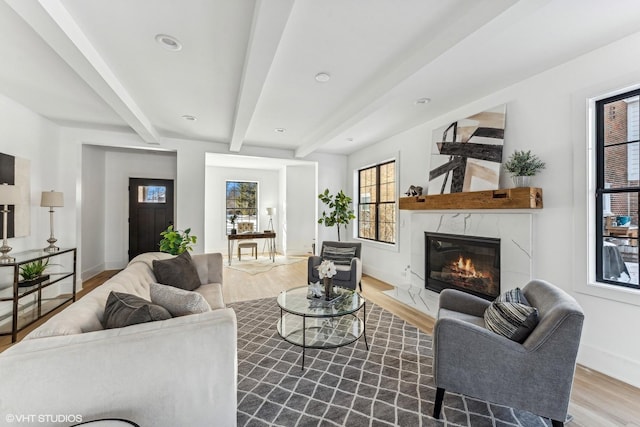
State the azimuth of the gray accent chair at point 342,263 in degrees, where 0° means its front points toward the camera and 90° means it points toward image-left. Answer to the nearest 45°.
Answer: approximately 45°

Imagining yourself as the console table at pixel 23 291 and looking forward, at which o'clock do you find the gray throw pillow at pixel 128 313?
The gray throw pillow is roughly at 1 o'clock from the console table.

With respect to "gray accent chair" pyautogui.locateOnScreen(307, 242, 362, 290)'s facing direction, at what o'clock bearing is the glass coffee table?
The glass coffee table is roughly at 11 o'clock from the gray accent chair.

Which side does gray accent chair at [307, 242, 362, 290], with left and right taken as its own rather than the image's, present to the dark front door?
right

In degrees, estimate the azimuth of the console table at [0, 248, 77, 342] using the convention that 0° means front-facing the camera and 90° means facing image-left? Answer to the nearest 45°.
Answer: approximately 315°

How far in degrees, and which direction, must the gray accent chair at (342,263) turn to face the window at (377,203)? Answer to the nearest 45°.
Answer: approximately 180°

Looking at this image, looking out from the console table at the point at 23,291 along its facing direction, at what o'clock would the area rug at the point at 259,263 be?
The area rug is roughly at 10 o'clock from the console table.

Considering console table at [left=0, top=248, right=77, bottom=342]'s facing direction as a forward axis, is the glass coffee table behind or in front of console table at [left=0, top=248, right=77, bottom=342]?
in front

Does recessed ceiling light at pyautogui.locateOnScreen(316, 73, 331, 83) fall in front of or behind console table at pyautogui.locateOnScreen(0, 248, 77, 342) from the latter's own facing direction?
in front

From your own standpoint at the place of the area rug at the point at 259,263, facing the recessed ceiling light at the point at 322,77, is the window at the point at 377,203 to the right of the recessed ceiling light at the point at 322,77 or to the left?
left

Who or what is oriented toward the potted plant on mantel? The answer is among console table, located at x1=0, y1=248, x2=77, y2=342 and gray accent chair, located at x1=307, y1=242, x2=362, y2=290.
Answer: the console table

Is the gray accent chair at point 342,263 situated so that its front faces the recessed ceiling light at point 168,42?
yes
